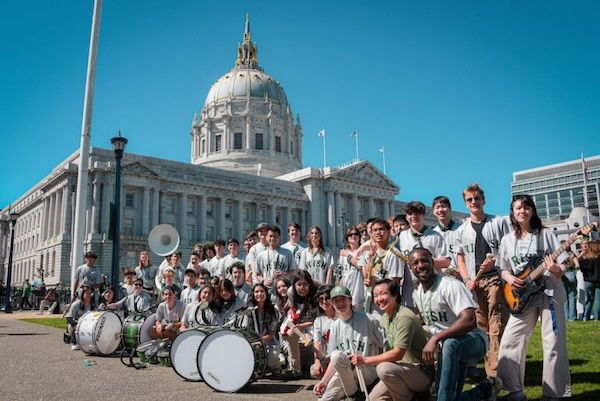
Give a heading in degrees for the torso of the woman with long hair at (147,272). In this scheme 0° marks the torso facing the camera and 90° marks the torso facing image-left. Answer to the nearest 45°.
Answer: approximately 0°

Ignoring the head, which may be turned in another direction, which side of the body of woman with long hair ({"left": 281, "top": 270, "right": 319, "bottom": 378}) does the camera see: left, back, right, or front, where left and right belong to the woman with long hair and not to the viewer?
front

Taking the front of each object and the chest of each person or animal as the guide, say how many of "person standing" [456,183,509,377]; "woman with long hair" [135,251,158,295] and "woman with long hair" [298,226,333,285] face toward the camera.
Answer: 3

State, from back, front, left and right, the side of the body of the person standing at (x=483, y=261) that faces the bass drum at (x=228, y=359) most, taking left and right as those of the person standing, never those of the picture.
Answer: right

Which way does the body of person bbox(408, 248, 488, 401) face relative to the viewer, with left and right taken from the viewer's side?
facing the viewer and to the left of the viewer

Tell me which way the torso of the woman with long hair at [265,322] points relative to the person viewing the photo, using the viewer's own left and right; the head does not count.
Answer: facing the viewer

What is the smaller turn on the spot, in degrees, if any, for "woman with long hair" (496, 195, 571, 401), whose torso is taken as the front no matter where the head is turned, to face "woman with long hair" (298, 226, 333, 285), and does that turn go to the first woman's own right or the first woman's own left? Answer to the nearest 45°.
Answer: approximately 135° to the first woman's own right

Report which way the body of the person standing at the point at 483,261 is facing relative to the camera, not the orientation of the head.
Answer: toward the camera

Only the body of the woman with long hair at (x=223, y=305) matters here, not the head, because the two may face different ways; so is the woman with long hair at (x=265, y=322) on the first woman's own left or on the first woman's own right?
on the first woman's own left

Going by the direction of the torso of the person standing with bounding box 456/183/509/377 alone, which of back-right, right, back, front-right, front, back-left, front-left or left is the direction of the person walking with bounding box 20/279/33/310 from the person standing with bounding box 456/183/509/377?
back-right
